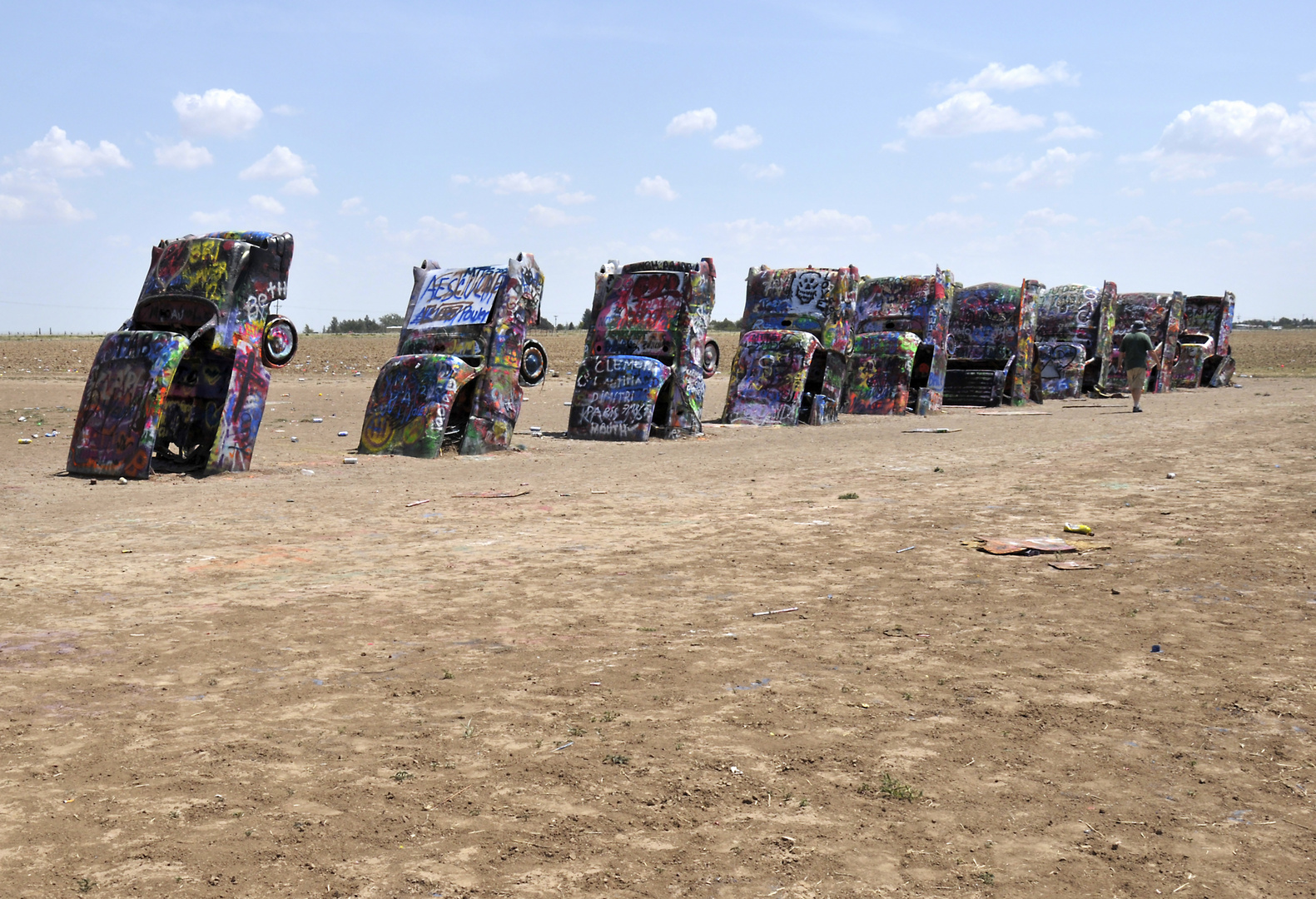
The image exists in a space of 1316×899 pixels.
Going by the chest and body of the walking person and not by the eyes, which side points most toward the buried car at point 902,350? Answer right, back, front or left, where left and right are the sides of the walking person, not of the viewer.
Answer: left

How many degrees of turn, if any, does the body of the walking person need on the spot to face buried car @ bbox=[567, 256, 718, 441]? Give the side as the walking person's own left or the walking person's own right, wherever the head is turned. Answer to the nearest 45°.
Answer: approximately 135° to the walking person's own left

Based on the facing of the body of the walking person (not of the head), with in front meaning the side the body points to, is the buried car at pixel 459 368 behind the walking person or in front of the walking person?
behind

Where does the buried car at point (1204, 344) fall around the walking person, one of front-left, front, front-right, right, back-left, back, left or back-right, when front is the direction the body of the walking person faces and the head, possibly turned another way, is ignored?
front

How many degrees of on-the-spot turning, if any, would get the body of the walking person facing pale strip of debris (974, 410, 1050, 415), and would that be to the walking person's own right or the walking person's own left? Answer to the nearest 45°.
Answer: approximately 90° to the walking person's own left

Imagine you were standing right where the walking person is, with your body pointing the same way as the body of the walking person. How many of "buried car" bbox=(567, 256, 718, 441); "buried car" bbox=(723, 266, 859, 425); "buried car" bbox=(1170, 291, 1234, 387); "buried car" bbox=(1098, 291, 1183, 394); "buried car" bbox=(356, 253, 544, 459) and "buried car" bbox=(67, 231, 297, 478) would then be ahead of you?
2

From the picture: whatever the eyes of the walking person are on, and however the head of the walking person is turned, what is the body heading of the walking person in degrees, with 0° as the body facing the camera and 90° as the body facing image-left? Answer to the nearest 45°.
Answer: approximately 180°

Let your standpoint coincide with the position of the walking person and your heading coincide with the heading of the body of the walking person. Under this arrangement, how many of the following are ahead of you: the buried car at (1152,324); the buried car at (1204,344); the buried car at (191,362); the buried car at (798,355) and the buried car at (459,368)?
2

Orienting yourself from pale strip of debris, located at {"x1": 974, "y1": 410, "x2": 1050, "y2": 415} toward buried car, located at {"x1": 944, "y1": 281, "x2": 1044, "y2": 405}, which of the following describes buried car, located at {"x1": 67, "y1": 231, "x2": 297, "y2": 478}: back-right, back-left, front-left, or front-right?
back-left

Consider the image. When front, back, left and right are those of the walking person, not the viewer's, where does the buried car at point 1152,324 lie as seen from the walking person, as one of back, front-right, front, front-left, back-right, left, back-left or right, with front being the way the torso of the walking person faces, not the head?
front
